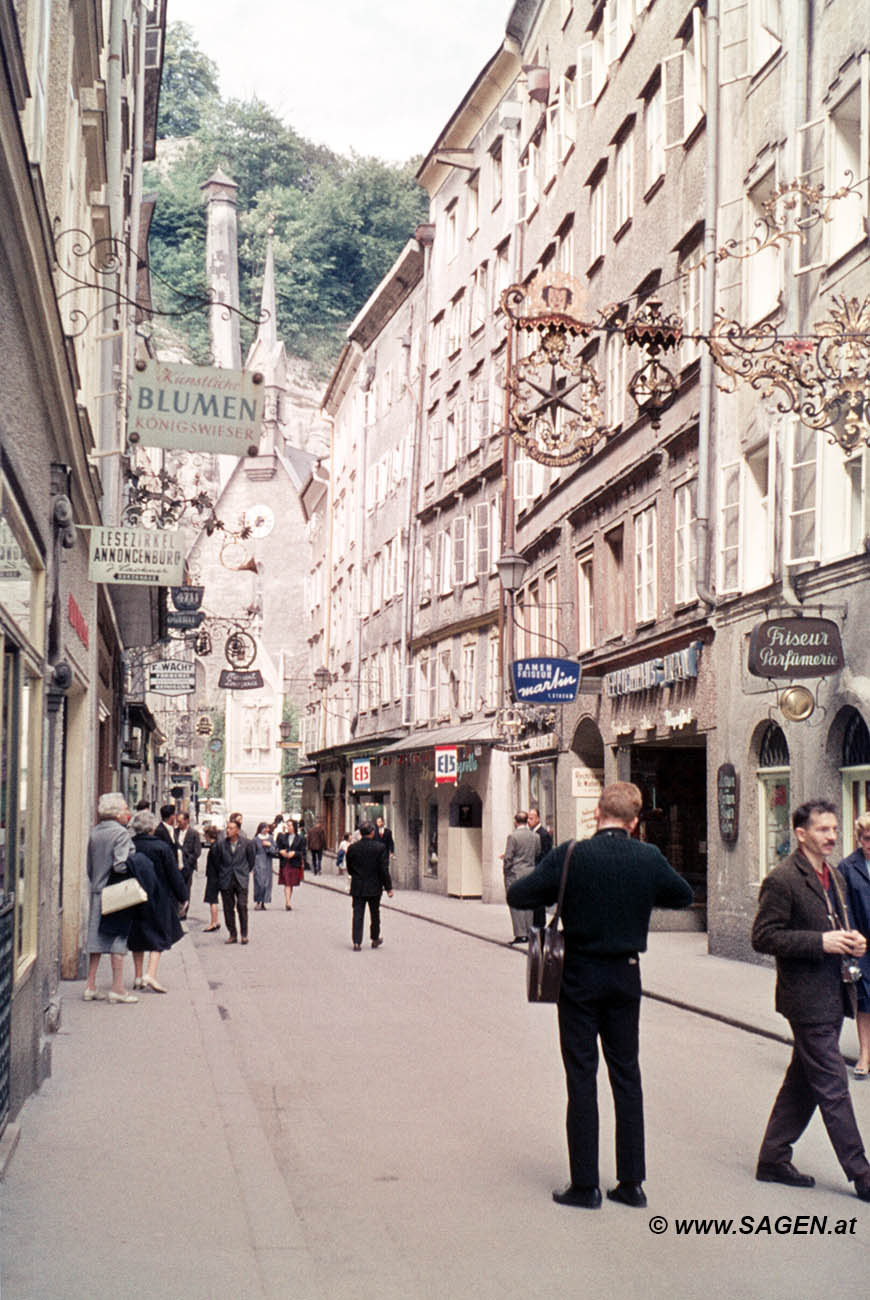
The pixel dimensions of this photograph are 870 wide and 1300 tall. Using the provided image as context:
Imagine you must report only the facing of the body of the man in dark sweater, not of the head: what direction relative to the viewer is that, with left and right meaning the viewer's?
facing away from the viewer

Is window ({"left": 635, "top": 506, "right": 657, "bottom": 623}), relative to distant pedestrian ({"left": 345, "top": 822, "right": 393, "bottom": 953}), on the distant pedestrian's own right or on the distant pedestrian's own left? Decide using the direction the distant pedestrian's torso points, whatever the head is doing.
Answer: on the distant pedestrian's own right

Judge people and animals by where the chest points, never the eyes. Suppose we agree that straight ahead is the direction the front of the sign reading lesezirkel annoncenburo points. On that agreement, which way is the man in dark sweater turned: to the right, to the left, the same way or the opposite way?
the opposite way

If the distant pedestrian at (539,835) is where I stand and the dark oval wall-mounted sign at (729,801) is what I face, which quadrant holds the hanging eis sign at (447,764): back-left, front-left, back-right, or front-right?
back-left

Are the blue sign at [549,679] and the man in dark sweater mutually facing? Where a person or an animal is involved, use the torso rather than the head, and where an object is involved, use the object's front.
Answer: yes

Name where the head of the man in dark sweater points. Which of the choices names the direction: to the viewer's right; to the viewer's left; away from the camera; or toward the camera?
away from the camera
